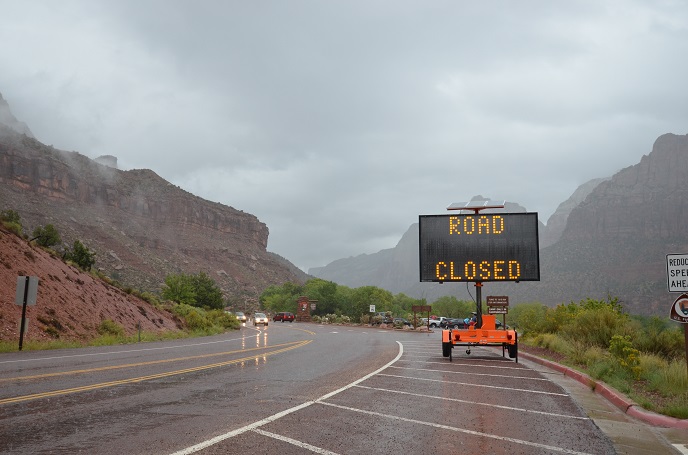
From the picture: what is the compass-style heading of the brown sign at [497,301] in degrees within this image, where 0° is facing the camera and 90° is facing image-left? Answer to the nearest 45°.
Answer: approximately 0°

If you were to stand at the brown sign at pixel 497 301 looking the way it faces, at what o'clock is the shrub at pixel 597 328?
The shrub is roughly at 11 o'clock from the brown sign.

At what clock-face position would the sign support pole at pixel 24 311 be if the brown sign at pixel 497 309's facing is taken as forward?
The sign support pole is roughly at 2 o'clock from the brown sign.

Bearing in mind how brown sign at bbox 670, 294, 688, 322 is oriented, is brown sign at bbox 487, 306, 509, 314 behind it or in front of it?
behind

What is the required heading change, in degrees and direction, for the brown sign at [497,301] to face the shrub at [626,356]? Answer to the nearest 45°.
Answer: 0° — it already faces it

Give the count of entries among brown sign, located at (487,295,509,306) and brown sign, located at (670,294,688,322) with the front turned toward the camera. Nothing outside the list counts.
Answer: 2

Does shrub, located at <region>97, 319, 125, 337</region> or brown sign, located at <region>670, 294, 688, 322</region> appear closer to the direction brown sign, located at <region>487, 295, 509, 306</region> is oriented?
the brown sign

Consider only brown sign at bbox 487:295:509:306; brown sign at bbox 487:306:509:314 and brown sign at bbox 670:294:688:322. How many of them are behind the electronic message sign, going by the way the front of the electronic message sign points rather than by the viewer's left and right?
2

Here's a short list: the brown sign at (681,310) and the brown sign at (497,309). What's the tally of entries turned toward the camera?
2

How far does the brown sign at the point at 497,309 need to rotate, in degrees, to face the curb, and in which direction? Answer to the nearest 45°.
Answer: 0° — it already faces it
